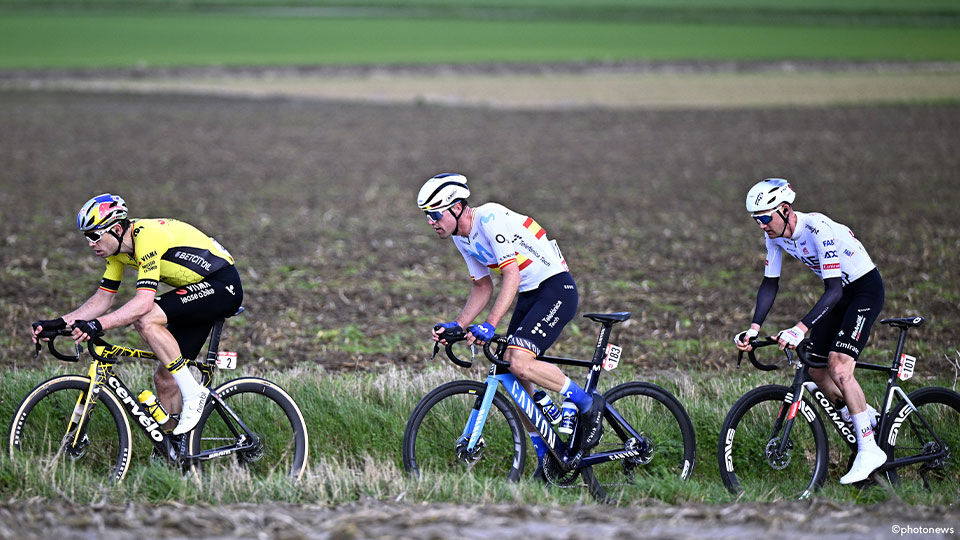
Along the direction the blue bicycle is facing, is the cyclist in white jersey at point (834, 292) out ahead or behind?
behind

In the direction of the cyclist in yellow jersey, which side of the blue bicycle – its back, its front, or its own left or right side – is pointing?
front

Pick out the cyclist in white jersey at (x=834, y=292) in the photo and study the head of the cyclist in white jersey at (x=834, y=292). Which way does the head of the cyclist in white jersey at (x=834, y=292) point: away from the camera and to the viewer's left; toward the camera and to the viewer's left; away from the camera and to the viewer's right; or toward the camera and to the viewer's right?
toward the camera and to the viewer's left

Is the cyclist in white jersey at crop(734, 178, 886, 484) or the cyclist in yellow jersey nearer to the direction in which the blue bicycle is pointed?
the cyclist in yellow jersey

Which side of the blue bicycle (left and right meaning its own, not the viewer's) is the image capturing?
left
